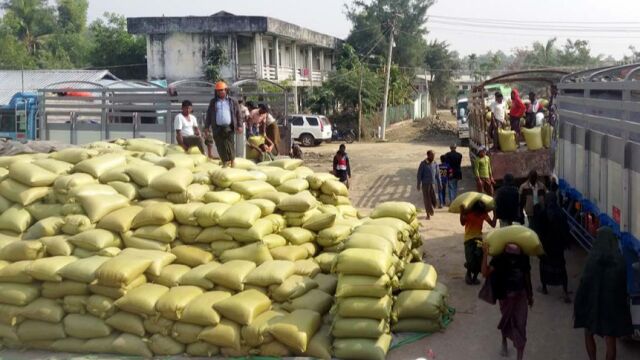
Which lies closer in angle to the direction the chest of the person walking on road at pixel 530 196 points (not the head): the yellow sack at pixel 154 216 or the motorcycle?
the yellow sack

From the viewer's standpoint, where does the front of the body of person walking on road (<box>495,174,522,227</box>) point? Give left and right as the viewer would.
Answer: facing away from the viewer

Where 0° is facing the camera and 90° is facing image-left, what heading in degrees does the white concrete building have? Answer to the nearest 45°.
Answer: approximately 315°

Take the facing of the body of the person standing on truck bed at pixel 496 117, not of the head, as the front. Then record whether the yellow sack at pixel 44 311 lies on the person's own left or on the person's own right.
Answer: on the person's own right

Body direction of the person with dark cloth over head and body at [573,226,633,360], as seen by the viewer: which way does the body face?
away from the camera

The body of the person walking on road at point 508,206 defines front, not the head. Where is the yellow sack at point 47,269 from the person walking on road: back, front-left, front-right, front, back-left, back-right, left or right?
back-left

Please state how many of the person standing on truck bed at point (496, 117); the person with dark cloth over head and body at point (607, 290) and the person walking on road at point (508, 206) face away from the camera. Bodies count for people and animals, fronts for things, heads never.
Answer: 2

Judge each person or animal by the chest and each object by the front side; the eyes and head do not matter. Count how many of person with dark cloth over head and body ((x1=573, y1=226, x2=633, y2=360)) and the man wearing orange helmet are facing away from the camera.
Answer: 1

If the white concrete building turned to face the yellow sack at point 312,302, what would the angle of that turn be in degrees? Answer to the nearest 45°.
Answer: approximately 45° to its right

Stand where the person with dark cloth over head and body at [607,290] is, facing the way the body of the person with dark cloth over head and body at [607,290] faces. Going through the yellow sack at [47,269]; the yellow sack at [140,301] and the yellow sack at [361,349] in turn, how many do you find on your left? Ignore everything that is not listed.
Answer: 3

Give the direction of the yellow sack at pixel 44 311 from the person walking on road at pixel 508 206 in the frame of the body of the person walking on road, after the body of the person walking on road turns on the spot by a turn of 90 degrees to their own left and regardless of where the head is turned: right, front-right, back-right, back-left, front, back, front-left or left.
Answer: front-left
